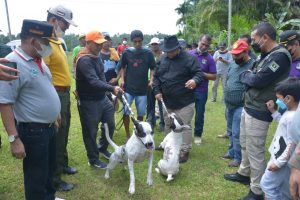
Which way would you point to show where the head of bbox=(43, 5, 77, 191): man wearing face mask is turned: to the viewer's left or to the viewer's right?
to the viewer's right

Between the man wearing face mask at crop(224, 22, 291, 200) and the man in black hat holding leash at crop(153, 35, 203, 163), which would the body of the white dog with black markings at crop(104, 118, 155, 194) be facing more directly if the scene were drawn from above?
the man wearing face mask

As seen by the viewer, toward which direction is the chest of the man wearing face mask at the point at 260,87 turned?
to the viewer's left

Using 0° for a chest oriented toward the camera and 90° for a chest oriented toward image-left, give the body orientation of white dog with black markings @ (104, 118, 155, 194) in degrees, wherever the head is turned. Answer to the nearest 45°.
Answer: approximately 315°

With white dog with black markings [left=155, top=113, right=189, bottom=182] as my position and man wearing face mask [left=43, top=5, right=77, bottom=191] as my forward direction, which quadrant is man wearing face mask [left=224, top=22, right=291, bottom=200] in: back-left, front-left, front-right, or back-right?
back-left

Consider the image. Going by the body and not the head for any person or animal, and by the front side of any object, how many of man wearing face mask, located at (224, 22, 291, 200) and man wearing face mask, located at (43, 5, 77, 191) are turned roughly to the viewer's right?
1

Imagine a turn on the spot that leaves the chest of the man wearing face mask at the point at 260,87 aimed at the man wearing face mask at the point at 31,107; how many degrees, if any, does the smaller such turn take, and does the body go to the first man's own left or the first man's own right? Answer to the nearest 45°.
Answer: approximately 45° to the first man's own left

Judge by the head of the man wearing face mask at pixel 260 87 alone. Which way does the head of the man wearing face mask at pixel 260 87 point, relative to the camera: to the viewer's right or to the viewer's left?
to the viewer's left

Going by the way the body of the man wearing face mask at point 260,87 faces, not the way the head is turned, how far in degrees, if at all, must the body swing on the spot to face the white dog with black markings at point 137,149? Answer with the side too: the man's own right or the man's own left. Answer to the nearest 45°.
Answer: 0° — they already face it

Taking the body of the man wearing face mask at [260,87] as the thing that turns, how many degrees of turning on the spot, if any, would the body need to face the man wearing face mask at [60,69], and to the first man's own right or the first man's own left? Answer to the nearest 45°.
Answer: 0° — they already face them
